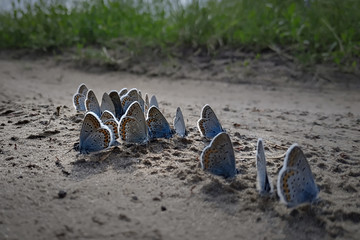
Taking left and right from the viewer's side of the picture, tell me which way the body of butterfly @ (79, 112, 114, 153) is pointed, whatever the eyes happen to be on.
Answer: facing to the left of the viewer
